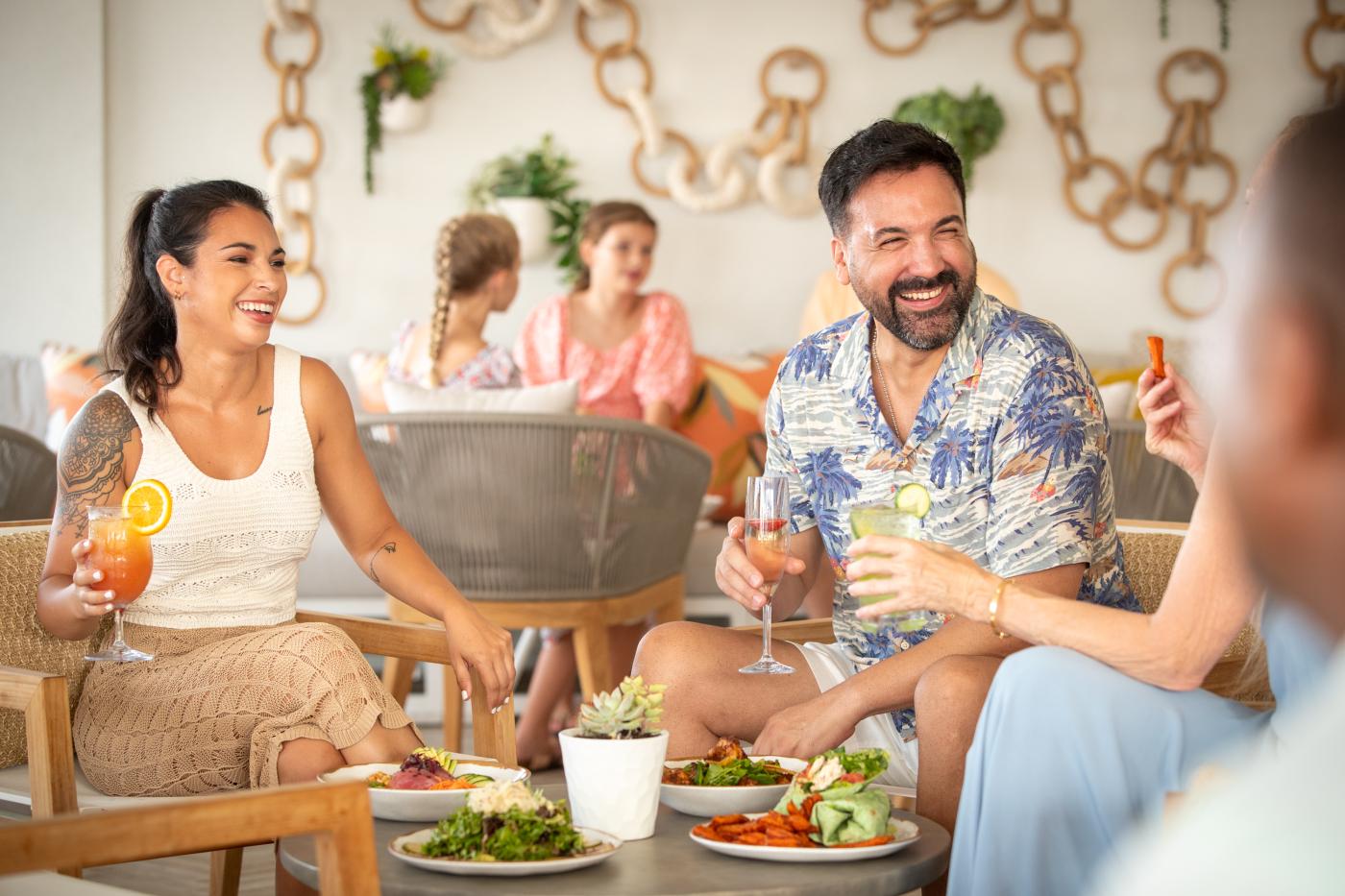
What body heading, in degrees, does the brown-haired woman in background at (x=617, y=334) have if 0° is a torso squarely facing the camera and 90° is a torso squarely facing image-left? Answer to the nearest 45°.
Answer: approximately 0°

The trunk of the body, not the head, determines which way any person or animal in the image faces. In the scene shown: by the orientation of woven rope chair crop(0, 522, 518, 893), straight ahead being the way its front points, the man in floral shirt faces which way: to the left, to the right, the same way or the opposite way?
to the right

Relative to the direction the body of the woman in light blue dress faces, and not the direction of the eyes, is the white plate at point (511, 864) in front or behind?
in front

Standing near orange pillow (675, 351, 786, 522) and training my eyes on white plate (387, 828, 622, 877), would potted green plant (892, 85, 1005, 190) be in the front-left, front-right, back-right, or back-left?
back-left

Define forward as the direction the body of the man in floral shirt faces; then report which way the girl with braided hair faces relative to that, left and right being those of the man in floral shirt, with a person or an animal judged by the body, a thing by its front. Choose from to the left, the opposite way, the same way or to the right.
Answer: the opposite way

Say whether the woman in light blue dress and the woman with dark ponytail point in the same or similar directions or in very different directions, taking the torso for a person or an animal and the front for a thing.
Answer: very different directions

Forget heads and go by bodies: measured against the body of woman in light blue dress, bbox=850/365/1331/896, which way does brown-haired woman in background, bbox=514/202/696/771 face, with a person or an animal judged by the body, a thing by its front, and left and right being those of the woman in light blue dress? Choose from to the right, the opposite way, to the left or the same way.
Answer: to the left

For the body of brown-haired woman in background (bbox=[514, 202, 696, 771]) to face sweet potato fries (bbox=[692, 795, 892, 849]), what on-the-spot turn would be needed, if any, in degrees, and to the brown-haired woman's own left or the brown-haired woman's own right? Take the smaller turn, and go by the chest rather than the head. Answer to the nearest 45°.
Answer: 0° — they already face it

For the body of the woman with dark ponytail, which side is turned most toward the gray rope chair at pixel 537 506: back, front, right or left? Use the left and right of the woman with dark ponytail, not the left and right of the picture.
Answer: left

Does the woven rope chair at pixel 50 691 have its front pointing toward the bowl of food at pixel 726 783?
yes

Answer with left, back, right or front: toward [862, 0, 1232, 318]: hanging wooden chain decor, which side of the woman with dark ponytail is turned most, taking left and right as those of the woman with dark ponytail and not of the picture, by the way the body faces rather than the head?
left

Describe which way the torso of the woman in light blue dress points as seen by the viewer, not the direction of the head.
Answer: to the viewer's left

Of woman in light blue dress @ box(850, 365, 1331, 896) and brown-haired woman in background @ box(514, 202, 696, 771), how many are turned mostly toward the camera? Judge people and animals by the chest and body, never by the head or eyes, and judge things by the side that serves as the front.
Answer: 1

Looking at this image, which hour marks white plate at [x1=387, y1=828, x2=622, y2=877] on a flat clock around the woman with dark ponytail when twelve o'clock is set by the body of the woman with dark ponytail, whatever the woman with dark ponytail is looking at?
The white plate is roughly at 1 o'clock from the woman with dark ponytail.
